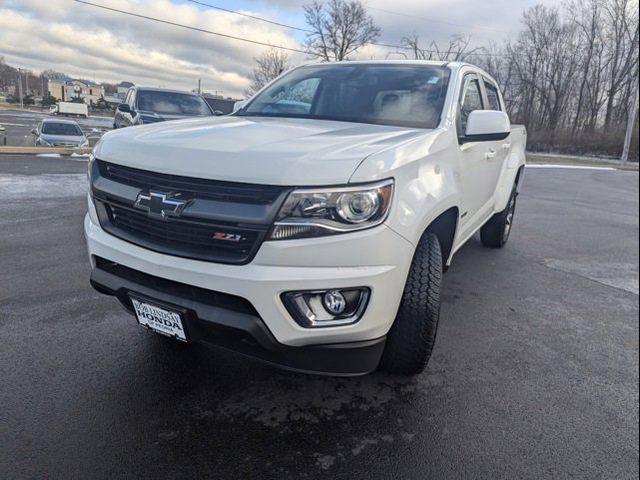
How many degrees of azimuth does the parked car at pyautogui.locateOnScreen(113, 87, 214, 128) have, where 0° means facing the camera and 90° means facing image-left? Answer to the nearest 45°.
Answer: approximately 315°

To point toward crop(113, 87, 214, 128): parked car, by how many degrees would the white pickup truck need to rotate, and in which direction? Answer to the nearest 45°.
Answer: approximately 135° to its right

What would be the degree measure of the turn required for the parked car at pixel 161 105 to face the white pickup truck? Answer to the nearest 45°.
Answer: approximately 45° to its right

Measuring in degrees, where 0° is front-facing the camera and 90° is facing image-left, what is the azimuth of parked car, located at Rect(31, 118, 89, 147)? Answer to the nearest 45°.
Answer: approximately 0°

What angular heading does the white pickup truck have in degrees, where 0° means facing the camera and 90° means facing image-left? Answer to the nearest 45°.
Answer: approximately 45°

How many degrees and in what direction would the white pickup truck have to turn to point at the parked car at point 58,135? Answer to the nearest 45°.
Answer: approximately 90° to its right
